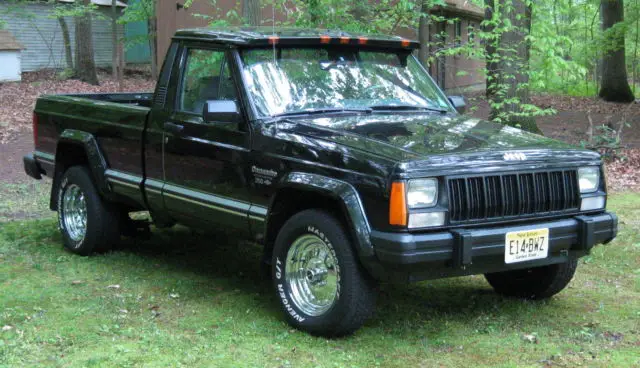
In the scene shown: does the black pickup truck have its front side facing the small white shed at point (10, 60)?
no

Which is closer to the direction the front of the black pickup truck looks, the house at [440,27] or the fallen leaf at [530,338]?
the fallen leaf

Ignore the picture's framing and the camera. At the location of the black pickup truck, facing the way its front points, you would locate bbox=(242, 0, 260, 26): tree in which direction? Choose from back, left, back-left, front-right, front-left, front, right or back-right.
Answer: back-left

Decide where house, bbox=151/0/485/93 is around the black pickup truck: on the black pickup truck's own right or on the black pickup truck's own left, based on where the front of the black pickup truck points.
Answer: on the black pickup truck's own left

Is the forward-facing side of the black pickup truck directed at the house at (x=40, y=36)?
no

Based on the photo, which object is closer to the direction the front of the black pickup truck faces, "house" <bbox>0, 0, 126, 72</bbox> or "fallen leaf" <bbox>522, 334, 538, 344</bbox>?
the fallen leaf

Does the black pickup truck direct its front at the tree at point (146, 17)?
no

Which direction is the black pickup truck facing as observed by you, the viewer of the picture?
facing the viewer and to the right of the viewer

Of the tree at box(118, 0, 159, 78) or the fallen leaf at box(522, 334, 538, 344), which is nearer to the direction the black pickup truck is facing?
the fallen leaf

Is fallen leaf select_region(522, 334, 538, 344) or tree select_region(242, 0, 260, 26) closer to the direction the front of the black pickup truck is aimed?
the fallen leaf
